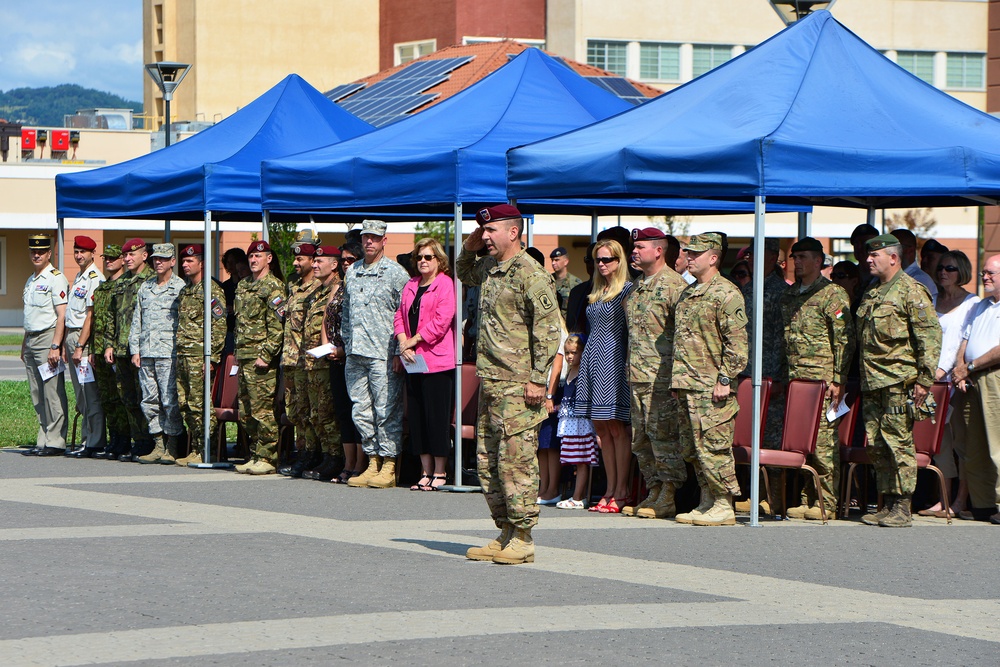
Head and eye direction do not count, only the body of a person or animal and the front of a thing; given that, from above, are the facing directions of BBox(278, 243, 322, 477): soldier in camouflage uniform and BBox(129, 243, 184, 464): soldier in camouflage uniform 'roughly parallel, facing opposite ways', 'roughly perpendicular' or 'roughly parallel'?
roughly parallel

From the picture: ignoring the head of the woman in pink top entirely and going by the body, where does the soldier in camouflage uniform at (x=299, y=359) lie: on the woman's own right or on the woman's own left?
on the woman's own right

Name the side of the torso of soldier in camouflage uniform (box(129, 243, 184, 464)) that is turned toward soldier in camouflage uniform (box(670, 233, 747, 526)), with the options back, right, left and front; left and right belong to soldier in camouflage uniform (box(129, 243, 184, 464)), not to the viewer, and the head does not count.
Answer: left

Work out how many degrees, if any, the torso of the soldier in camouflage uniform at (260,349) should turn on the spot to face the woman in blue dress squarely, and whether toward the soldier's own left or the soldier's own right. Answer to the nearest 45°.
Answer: approximately 90° to the soldier's own left

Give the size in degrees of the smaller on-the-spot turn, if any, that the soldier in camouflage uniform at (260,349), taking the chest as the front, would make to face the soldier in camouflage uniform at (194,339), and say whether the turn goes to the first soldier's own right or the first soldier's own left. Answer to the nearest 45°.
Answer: approximately 90° to the first soldier's own right

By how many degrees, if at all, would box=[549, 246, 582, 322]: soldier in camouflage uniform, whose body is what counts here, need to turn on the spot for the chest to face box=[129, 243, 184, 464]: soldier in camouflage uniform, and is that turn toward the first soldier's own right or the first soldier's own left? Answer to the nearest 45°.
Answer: approximately 45° to the first soldier's own right

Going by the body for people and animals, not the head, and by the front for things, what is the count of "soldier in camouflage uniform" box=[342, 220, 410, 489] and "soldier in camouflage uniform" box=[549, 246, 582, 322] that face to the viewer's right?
0

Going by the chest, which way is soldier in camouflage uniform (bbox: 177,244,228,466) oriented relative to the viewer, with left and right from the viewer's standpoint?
facing the viewer and to the left of the viewer

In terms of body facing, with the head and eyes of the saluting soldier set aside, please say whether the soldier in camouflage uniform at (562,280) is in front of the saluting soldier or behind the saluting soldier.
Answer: behind

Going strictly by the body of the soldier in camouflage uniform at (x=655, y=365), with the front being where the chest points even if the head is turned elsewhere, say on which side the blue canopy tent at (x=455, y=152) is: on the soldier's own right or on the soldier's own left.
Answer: on the soldier's own right

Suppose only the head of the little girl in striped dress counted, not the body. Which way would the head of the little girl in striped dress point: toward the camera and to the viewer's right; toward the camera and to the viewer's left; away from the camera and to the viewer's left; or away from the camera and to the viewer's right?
toward the camera and to the viewer's left

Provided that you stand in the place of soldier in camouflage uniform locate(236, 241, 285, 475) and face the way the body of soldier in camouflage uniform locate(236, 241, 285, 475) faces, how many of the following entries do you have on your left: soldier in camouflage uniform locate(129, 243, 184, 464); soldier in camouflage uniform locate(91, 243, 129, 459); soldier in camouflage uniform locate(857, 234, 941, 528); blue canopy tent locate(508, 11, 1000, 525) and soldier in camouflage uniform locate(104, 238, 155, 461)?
2

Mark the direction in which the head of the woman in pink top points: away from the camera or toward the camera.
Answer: toward the camera

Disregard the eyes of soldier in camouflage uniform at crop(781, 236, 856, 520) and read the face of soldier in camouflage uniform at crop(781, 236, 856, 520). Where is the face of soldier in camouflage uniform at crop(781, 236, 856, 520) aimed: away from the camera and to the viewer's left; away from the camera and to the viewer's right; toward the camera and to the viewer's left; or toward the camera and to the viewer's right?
toward the camera and to the viewer's left

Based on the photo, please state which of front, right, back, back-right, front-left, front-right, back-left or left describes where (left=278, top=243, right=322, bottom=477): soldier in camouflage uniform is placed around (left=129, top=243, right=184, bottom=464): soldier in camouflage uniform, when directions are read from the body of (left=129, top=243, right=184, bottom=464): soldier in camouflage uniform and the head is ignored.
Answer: left

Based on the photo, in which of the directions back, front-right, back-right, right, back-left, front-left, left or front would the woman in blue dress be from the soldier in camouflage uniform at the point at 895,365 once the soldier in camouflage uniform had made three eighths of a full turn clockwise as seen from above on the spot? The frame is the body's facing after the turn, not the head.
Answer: left
